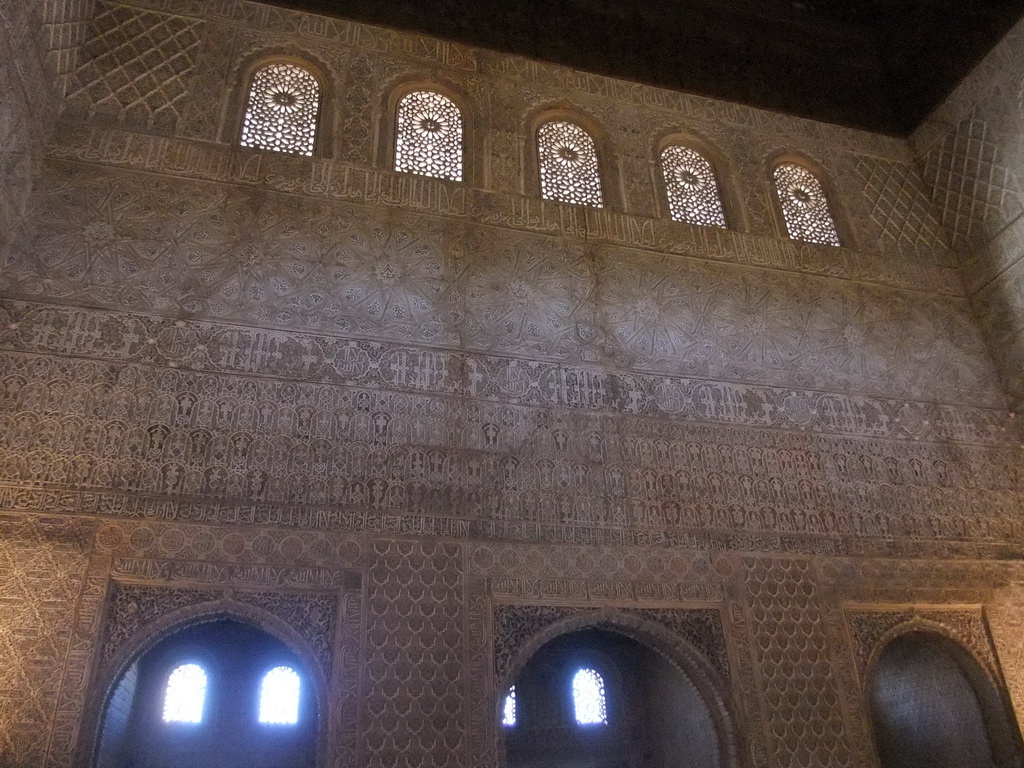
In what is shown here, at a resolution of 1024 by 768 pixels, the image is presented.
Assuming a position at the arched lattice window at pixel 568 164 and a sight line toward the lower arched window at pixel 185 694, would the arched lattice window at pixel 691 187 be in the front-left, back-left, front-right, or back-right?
back-right

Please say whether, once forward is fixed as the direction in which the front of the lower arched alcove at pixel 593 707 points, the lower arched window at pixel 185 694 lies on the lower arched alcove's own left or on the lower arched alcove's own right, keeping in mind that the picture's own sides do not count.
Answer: on the lower arched alcove's own right

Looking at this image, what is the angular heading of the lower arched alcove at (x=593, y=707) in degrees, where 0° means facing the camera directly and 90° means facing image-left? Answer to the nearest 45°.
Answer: approximately 0°

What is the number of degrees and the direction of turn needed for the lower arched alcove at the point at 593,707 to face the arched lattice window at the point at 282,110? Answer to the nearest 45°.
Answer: approximately 45° to its right
